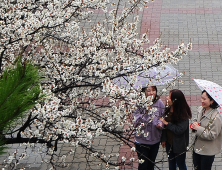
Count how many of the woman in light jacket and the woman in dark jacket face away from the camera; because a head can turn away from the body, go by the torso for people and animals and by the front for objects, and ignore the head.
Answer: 0

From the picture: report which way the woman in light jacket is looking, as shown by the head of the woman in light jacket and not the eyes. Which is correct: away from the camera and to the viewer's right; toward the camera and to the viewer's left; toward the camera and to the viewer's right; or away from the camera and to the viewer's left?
toward the camera and to the viewer's left

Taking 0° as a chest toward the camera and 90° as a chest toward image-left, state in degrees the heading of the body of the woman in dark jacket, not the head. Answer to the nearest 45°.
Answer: approximately 90°

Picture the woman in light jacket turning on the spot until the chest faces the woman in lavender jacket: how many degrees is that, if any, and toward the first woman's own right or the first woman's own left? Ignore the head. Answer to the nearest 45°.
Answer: approximately 45° to the first woman's own right

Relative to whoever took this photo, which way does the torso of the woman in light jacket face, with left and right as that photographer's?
facing the viewer and to the left of the viewer
